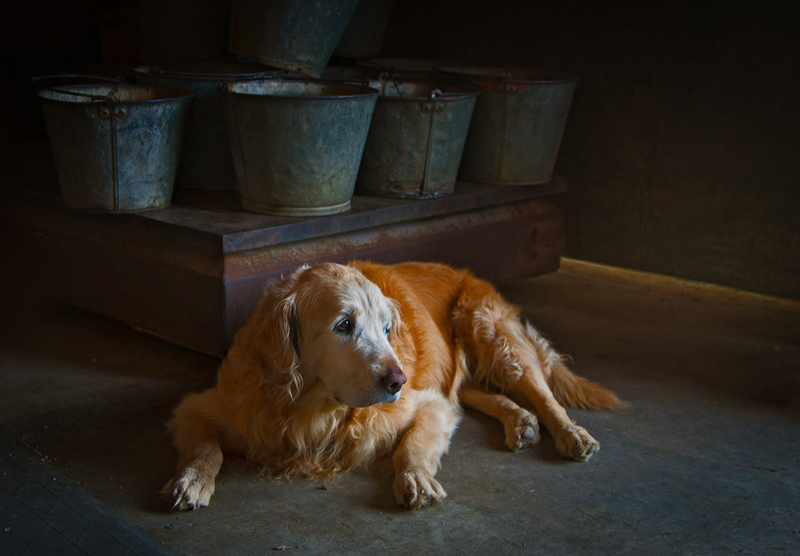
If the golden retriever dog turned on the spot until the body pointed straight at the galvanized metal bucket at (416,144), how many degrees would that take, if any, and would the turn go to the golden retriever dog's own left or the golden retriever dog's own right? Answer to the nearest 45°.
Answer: approximately 135° to the golden retriever dog's own right

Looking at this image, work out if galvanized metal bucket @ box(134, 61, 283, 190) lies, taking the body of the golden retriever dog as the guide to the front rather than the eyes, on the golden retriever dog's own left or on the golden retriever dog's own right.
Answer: on the golden retriever dog's own right

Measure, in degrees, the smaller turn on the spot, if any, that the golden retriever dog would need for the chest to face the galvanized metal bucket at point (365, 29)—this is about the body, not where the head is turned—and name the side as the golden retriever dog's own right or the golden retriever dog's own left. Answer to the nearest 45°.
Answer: approximately 135° to the golden retriever dog's own right

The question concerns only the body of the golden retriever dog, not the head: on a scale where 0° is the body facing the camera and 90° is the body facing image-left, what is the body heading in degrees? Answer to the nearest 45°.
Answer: approximately 45°

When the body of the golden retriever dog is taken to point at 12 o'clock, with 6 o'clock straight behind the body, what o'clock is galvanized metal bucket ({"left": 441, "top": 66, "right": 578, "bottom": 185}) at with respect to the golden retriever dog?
The galvanized metal bucket is roughly at 5 o'clock from the golden retriever dog.

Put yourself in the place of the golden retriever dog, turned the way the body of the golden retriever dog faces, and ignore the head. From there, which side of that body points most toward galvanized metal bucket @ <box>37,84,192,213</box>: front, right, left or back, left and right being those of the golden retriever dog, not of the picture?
right
